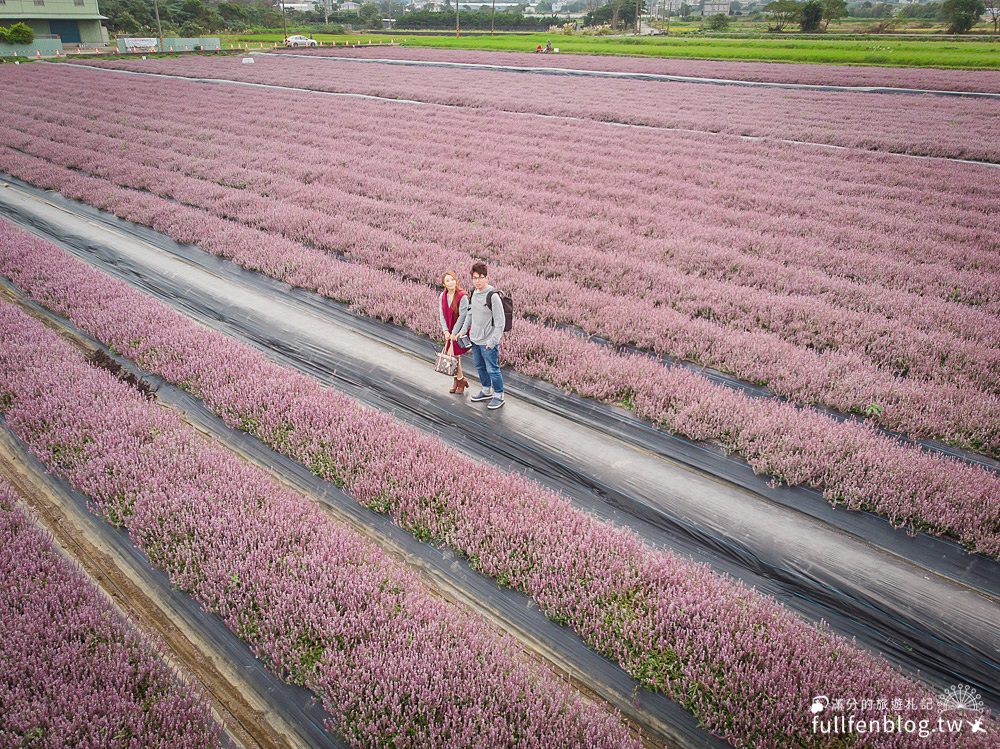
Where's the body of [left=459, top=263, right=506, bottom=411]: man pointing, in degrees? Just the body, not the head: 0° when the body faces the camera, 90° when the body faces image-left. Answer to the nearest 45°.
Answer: approximately 45°
